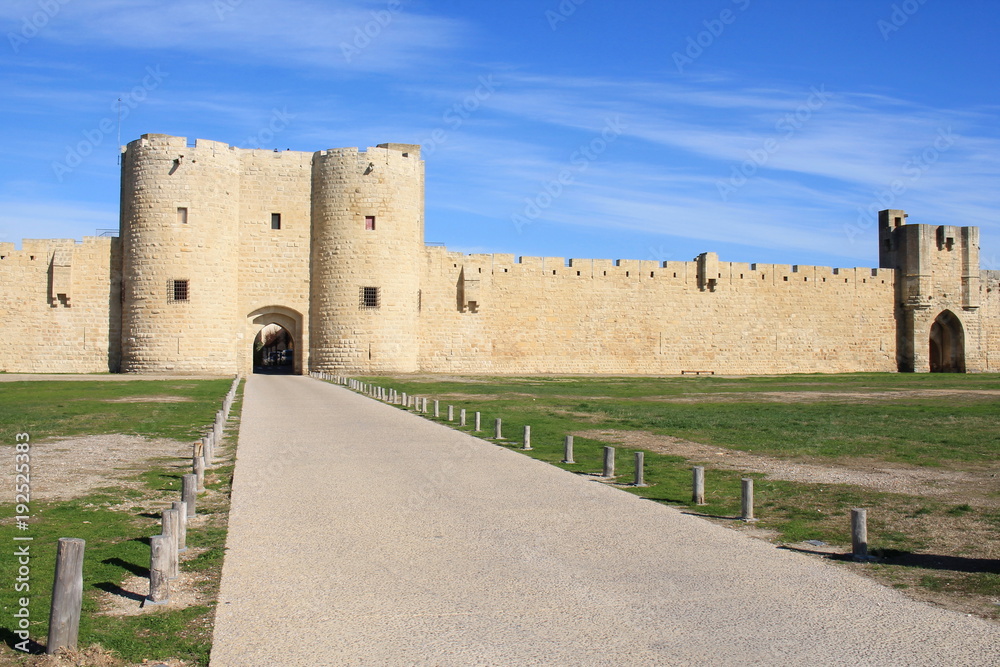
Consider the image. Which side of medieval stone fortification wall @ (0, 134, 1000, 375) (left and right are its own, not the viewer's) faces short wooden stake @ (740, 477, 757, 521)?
front

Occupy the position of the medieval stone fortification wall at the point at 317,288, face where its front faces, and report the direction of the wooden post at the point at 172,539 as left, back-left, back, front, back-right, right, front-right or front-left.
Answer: front

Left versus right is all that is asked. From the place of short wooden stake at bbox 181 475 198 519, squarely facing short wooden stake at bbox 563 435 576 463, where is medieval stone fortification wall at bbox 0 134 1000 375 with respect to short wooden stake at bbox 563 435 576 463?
left

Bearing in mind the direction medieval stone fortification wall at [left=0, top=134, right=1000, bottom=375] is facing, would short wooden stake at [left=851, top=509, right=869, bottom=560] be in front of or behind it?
in front

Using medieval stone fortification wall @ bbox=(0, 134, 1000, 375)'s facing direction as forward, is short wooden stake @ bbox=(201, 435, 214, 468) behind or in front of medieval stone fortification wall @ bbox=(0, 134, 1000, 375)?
in front

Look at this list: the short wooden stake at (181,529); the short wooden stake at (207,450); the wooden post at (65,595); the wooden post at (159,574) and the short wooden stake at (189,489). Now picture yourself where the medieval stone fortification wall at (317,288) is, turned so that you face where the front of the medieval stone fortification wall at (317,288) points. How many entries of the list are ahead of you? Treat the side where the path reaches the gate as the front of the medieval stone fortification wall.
5

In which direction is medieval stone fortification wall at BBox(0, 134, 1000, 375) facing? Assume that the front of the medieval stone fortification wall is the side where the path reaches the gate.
toward the camera

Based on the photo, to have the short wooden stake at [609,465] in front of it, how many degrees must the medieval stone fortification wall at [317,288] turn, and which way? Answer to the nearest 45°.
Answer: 0° — it already faces it

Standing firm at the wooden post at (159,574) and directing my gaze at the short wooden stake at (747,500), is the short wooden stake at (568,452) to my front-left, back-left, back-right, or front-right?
front-left

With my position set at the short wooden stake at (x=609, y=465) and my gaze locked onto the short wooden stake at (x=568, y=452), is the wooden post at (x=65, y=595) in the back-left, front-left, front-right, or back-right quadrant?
back-left

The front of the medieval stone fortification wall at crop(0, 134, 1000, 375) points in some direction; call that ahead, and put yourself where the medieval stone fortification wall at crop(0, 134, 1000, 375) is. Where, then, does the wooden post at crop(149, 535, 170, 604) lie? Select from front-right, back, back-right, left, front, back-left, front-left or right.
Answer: front

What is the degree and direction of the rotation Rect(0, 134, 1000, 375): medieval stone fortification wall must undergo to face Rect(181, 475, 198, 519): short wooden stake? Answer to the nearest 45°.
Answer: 0° — it already faces it

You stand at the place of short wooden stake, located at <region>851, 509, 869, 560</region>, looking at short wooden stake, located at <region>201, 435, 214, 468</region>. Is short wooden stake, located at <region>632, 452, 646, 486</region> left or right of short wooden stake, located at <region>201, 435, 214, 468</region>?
right

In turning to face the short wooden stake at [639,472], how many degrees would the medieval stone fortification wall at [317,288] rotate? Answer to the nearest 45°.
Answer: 0° — it already faces it

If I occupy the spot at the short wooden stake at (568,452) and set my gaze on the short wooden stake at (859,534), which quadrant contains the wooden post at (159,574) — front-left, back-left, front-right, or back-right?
front-right
